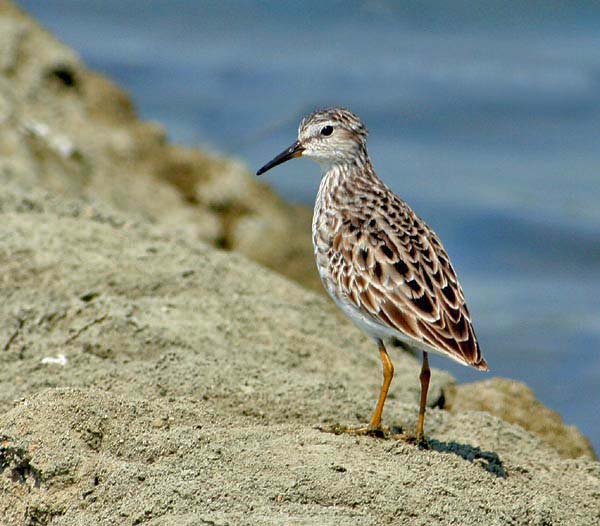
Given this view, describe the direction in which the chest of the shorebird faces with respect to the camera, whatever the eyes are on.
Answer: to the viewer's left
